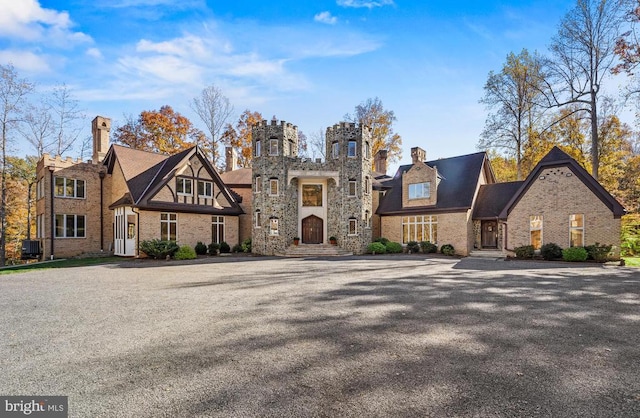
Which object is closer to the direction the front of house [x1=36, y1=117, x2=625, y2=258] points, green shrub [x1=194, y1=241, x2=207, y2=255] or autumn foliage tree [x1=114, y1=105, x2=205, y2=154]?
the green shrub

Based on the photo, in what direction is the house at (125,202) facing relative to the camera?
toward the camera

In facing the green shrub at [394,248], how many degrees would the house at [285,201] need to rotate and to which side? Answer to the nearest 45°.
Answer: approximately 90° to its left

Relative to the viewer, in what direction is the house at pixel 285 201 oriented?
toward the camera

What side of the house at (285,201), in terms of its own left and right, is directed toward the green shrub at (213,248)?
right
